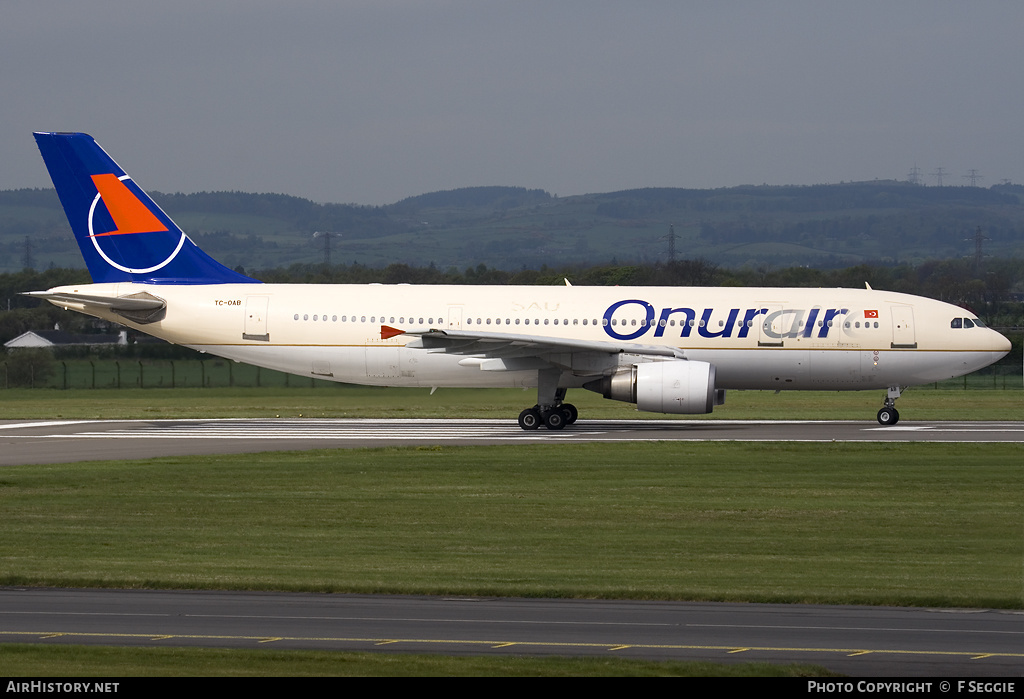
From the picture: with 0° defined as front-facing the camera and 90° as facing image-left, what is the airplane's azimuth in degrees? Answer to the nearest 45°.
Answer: approximately 270°

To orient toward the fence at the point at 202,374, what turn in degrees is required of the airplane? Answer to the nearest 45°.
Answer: approximately 135° to its left
